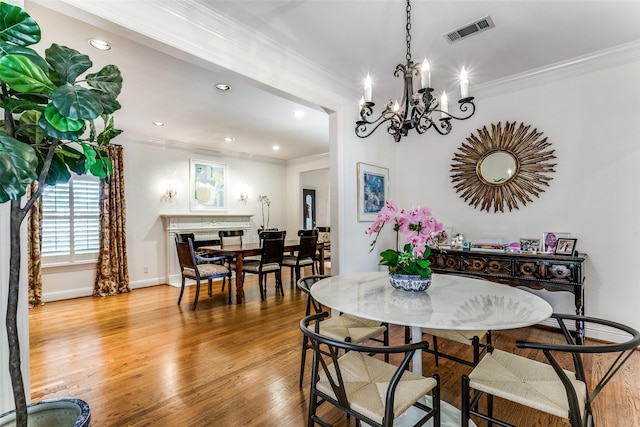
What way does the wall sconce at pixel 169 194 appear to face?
toward the camera

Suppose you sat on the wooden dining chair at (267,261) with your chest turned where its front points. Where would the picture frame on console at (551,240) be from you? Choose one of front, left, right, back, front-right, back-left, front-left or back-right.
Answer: back

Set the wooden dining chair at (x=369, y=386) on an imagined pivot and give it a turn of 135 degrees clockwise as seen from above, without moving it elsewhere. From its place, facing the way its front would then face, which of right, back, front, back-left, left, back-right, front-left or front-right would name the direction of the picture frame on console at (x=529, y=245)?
back-left

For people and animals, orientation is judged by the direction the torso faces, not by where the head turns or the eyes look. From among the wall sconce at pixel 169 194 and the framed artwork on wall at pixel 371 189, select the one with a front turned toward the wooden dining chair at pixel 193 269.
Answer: the wall sconce

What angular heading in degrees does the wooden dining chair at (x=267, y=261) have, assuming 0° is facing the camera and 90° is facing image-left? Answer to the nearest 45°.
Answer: approximately 135°

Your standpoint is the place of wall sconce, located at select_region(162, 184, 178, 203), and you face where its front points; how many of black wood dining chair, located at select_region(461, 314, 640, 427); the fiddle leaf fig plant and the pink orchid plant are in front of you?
3

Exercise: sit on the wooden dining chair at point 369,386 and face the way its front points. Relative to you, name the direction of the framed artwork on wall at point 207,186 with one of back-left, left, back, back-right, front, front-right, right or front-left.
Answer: left

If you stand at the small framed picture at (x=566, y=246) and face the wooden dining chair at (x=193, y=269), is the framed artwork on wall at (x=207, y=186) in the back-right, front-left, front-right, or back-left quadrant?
front-right

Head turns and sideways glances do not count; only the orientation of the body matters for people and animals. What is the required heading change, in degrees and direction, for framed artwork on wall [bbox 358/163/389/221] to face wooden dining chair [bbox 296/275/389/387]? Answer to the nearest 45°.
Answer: approximately 45° to its right

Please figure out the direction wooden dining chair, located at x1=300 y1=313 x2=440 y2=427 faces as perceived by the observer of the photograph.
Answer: facing away from the viewer and to the right of the viewer

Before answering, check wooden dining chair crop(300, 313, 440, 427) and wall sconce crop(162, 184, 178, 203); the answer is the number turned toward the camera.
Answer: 1

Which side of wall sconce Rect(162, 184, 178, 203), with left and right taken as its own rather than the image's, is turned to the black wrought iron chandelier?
front

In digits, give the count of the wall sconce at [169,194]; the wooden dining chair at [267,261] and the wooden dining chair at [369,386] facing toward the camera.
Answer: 1

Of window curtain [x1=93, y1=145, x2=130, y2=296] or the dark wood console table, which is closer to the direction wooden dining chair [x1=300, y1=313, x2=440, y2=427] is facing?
the dark wood console table

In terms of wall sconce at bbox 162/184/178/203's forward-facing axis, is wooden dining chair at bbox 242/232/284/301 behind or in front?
in front

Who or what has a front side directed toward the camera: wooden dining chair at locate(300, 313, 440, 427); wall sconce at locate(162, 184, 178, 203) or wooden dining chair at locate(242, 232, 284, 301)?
the wall sconce

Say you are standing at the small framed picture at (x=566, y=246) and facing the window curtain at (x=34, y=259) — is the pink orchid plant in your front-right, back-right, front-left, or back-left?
front-left
